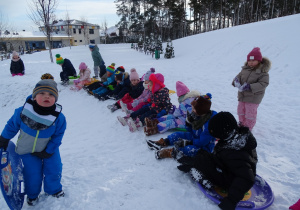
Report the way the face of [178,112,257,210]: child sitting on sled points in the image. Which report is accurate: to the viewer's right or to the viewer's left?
to the viewer's left

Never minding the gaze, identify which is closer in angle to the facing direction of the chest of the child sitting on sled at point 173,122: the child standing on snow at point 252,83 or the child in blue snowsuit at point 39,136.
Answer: the child in blue snowsuit

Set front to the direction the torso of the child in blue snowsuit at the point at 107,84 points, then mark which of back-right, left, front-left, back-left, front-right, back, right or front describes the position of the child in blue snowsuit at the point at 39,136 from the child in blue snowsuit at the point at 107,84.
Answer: front-left
